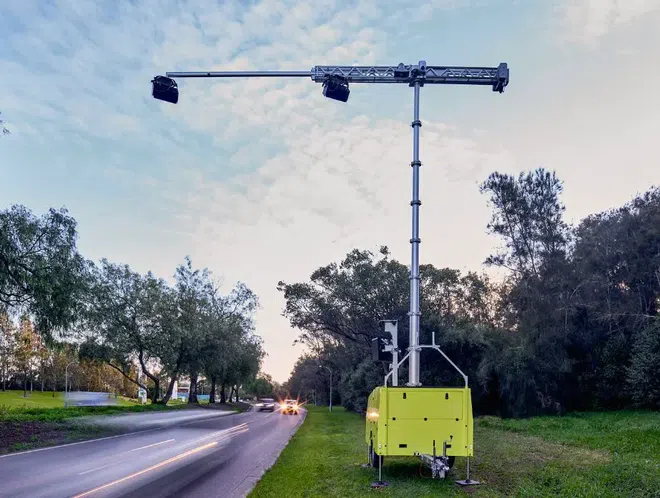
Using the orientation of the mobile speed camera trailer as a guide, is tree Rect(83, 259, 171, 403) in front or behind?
behind

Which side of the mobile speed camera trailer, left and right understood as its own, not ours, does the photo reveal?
front

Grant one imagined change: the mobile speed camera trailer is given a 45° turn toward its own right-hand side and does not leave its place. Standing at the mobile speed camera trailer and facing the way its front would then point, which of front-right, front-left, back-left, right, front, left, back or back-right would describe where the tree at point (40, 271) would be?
right
